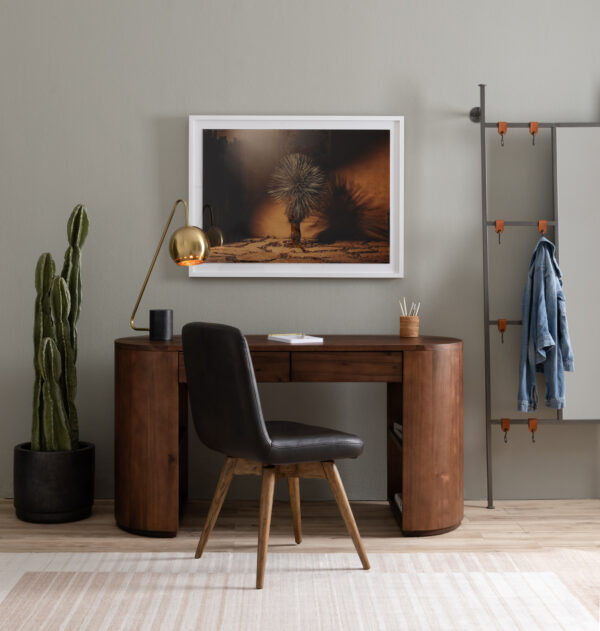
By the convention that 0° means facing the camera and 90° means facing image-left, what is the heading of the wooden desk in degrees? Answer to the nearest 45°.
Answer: approximately 0°

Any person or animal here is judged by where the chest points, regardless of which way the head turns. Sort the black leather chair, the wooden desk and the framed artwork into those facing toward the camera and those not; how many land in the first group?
2

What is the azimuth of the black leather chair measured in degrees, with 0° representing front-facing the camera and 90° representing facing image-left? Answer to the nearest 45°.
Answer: approximately 225°

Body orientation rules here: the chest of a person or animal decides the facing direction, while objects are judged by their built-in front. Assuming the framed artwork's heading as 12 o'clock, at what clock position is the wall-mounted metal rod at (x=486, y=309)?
The wall-mounted metal rod is roughly at 9 o'clock from the framed artwork.

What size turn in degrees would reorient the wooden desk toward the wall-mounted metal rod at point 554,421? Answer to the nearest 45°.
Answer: approximately 90° to its left

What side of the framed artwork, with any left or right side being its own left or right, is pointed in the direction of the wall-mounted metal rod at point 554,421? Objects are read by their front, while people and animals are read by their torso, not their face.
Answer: left

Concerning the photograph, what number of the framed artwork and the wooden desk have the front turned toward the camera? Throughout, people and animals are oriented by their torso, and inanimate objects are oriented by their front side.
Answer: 2

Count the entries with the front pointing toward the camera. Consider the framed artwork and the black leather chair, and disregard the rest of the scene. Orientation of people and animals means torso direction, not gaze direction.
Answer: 1
